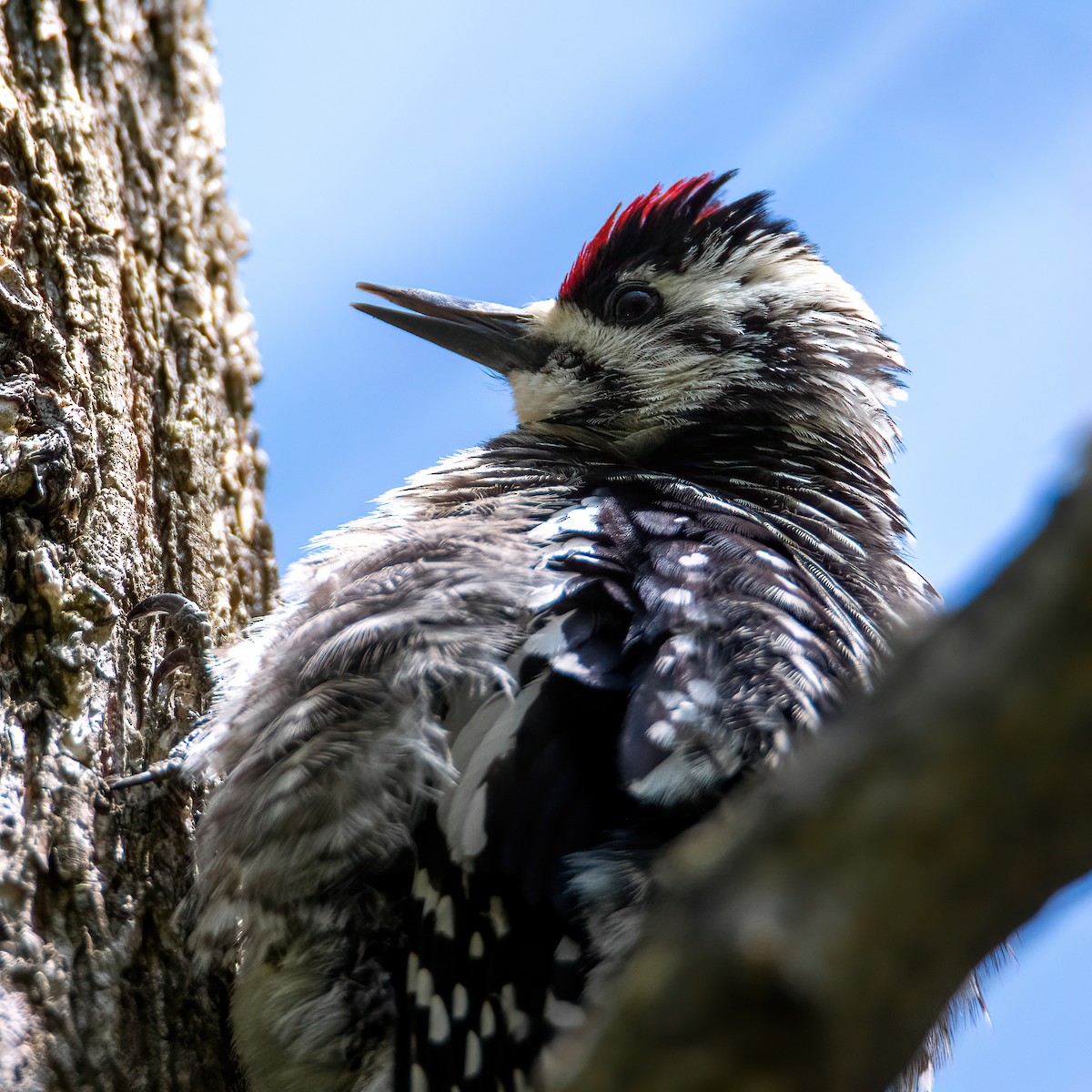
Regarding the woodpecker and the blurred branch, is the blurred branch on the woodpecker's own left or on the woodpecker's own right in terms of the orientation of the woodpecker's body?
on the woodpecker's own left

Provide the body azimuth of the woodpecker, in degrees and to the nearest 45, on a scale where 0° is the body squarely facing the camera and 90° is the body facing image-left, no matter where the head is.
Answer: approximately 90°
